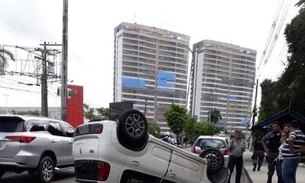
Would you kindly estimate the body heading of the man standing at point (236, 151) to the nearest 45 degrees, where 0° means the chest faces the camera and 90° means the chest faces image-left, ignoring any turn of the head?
approximately 0°

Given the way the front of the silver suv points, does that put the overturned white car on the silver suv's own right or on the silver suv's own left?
on the silver suv's own right

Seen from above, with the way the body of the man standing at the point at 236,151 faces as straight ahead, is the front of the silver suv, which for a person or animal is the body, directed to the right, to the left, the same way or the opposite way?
the opposite way

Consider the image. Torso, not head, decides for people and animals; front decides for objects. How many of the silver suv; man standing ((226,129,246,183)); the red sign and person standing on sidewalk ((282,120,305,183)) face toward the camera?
2

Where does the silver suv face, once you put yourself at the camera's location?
facing away from the viewer and to the right of the viewer
